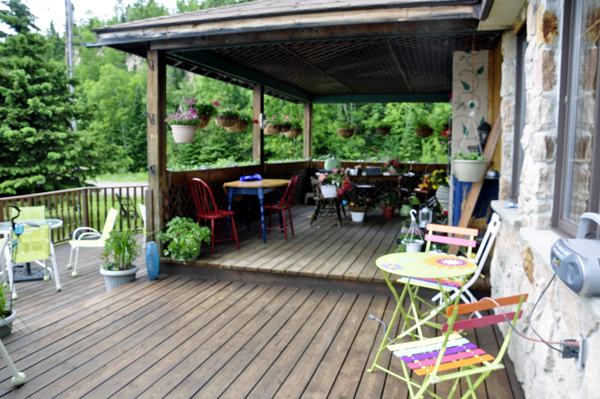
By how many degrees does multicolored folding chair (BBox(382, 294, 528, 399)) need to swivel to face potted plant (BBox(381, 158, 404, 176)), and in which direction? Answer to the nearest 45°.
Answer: approximately 45° to its right

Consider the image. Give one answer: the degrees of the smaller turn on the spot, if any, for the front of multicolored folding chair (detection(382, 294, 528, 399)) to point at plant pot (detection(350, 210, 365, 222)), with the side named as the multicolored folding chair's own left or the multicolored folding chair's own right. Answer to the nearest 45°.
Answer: approximately 45° to the multicolored folding chair's own right

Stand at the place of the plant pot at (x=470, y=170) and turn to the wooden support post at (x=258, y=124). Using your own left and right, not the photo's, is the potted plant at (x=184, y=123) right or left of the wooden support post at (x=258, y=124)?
left

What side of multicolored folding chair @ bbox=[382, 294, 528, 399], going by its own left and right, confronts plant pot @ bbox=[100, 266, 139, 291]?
front

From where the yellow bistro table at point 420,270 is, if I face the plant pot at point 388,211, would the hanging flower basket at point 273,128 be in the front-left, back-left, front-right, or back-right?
front-left

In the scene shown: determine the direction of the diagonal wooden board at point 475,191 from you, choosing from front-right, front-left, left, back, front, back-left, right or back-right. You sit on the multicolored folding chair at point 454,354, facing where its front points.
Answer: front-right

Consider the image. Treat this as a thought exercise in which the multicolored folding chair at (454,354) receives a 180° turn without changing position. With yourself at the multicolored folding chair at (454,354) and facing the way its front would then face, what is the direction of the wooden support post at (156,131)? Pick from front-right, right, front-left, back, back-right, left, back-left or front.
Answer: back

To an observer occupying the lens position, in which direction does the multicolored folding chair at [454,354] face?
facing away from the viewer and to the left of the viewer

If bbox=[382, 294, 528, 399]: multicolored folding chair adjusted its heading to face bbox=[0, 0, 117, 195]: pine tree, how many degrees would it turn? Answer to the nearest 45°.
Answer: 0° — it already faces it

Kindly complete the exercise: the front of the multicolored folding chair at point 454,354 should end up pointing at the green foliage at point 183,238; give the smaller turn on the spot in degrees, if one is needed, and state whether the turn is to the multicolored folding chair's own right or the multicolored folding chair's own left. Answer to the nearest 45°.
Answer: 0° — it already faces it
